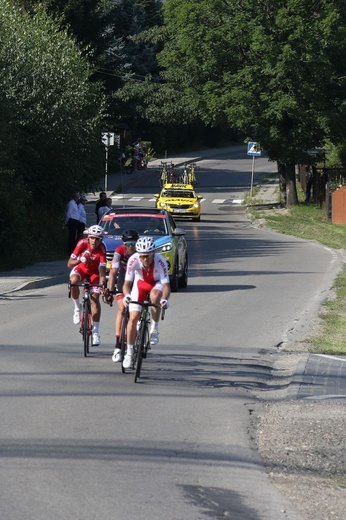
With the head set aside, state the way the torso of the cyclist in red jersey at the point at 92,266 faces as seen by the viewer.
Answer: toward the camera

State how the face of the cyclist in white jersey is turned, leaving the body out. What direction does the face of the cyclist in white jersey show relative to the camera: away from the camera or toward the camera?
toward the camera

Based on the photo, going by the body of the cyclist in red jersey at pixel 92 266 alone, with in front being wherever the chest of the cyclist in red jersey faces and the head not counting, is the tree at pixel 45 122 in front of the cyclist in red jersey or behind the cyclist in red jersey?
behind

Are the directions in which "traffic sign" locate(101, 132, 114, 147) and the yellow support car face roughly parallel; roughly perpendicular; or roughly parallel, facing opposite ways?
roughly parallel

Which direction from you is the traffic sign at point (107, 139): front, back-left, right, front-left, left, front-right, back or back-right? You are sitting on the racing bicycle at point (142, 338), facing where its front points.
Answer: back

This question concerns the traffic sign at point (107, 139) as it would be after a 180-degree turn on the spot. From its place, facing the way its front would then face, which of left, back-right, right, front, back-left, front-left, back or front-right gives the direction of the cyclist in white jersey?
back

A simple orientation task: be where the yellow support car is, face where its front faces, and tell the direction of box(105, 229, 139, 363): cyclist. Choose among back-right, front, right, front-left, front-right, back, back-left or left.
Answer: front

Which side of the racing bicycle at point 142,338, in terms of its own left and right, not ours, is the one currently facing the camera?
front

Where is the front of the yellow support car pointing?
toward the camera

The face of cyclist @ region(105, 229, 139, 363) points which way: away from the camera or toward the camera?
toward the camera

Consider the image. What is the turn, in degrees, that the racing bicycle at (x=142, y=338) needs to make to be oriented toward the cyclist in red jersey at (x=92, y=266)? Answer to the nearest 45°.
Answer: approximately 180°
